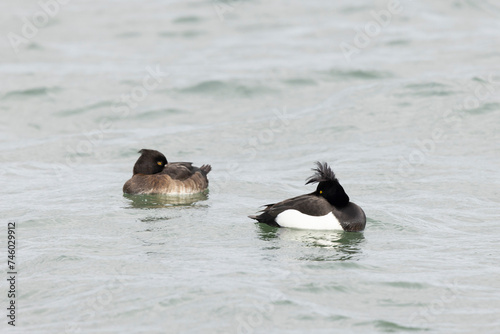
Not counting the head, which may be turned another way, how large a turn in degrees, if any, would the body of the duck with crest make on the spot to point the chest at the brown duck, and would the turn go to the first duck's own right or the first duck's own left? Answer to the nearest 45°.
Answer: approximately 135° to the first duck's own left

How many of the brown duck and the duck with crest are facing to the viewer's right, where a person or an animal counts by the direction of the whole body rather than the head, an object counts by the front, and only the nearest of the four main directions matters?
1

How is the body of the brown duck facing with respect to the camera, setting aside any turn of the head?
to the viewer's left

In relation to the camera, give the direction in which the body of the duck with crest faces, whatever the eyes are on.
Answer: to the viewer's right

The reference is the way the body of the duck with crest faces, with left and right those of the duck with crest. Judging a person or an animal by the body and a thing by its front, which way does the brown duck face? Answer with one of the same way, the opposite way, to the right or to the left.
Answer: the opposite way

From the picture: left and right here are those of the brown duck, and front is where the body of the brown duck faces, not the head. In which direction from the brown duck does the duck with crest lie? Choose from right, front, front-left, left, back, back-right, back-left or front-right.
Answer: back-left

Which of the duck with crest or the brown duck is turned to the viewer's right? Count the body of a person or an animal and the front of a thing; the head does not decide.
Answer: the duck with crest
